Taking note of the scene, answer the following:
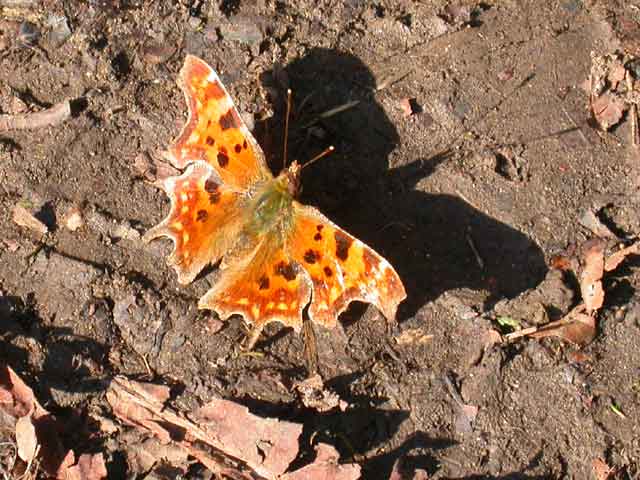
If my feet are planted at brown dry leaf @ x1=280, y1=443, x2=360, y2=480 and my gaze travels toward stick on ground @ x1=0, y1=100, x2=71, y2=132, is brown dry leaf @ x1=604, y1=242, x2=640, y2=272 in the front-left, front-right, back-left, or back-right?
back-right

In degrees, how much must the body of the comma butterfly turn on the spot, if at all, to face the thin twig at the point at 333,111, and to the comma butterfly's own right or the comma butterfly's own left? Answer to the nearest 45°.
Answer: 0° — it already faces it

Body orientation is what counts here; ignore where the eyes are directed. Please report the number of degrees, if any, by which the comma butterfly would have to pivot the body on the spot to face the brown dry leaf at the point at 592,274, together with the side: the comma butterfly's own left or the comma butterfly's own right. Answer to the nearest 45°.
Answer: approximately 45° to the comma butterfly's own right

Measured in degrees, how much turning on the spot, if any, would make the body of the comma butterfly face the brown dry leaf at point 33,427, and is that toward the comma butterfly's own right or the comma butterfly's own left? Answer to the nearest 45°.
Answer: approximately 180°

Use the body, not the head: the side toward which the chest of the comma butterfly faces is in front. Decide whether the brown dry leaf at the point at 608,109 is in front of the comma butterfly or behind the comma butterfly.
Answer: in front

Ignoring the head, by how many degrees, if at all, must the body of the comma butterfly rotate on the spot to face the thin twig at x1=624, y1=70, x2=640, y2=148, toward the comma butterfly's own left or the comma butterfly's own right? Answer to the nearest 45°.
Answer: approximately 45° to the comma butterfly's own right

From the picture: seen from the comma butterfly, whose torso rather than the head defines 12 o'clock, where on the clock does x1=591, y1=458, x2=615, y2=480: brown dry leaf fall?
The brown dry leaf is roughly at 2 o'clock from the comma butterfly.

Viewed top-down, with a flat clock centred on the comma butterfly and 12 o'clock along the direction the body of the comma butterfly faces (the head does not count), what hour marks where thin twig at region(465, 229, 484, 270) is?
The thin twig is roughly at 1 o'clock from the comma butterfly.

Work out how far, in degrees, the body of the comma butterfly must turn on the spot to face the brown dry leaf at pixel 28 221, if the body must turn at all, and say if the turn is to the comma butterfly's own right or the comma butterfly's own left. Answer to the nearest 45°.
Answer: approximately 135° to the comma butterfly's own left

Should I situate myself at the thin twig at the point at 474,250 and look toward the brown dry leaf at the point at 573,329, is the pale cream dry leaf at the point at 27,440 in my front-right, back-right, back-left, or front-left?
back-right

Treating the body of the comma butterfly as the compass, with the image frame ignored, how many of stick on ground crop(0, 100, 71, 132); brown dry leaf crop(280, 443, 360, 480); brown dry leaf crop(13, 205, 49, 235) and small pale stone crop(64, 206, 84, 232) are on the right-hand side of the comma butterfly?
1

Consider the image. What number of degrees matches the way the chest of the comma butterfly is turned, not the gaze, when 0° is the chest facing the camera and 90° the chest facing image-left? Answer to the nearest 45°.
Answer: approximately 225°

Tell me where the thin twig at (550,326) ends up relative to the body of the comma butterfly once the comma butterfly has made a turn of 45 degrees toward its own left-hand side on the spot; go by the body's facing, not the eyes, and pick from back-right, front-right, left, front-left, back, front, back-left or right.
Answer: right

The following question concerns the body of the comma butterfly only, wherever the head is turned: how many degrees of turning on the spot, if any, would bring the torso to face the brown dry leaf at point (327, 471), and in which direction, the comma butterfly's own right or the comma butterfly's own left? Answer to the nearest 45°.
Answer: approximately 90° to the comma butterfly's own right

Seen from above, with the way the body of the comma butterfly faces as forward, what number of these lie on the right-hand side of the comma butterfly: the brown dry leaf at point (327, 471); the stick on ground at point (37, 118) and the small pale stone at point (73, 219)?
1

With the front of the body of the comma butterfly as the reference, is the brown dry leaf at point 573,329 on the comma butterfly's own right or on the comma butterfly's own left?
on the comma butterfly's own right
